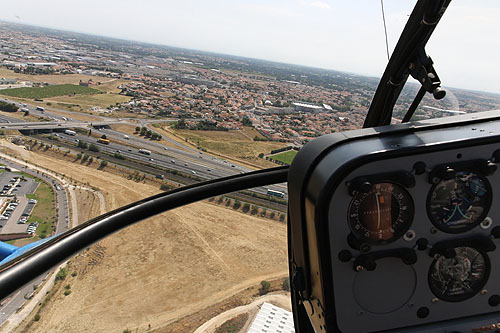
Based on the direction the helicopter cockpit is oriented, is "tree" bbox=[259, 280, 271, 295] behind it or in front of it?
in front

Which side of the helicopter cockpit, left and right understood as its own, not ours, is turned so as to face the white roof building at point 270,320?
front

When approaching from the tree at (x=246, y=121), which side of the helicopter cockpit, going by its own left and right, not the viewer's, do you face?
front

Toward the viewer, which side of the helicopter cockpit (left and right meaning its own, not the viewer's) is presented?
back

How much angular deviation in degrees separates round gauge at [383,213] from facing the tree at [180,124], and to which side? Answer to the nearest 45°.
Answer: approximately 135° to its right

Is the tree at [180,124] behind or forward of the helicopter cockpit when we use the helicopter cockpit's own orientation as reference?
forward

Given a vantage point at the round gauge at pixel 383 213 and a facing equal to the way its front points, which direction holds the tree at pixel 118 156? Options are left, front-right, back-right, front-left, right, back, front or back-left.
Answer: back-right

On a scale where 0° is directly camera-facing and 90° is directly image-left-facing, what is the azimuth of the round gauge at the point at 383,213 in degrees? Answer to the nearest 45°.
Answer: approximately 0°
